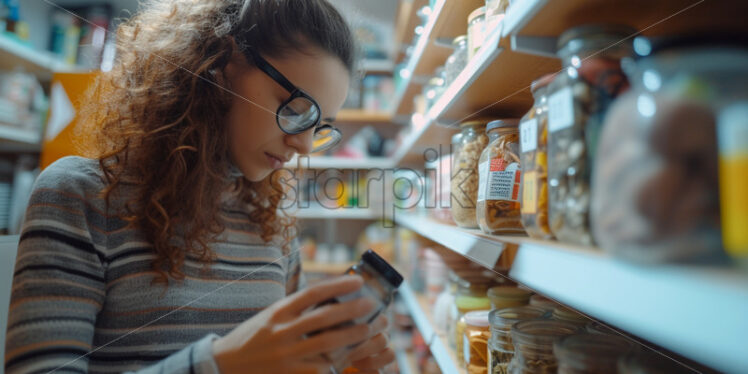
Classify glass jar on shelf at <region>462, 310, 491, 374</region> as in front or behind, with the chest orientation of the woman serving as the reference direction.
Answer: in front

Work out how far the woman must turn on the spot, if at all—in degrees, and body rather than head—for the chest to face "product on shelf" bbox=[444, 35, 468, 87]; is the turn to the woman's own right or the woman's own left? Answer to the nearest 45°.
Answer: approximately 45° to the woman's own left

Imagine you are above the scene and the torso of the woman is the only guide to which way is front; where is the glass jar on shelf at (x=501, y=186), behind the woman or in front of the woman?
in front

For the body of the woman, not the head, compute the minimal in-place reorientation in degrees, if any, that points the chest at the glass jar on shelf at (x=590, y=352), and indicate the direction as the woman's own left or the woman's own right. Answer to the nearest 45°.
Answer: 0° — they already face it

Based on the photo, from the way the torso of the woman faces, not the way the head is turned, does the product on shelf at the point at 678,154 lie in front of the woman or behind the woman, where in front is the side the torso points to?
in front

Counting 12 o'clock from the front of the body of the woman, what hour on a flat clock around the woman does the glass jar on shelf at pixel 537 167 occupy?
The glass jar on shelf is roughly at 12 o'clock from the woman.

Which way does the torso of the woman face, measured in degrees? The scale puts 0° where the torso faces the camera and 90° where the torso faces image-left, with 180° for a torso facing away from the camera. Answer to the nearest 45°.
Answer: approximately 315°
